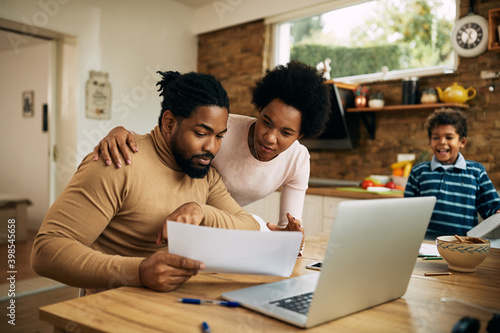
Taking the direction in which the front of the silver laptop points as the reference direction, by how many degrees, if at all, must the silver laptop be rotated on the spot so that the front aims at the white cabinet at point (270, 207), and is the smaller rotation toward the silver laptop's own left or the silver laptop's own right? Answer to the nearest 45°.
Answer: approximately 45° to the silver laptop's own right

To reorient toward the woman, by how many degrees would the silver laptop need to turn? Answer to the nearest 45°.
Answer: approximately 45° to its right

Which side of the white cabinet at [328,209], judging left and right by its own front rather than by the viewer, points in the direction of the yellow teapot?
left

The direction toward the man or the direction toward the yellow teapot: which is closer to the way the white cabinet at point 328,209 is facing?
the man

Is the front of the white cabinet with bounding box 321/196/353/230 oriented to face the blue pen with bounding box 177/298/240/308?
yes

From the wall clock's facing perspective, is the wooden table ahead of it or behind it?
ahead

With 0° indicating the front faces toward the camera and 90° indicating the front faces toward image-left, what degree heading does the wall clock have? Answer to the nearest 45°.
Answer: approximately 0°

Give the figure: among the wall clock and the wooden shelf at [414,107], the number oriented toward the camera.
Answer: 2

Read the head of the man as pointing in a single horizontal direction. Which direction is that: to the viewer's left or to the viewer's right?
to the viewer's right

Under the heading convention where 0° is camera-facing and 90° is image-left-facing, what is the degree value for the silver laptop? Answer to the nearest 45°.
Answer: approximately 135°

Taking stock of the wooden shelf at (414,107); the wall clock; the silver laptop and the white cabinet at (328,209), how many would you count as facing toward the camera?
3
